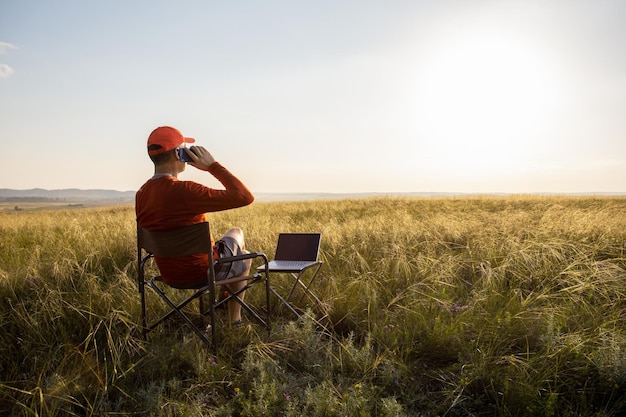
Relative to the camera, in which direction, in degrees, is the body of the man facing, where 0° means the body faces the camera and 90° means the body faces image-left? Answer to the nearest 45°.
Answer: approximately 225°

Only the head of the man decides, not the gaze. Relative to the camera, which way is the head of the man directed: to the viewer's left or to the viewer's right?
to the viewer's right
